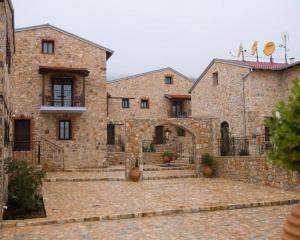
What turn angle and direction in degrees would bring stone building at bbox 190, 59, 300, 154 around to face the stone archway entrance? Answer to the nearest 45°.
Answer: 0° — it already faces it

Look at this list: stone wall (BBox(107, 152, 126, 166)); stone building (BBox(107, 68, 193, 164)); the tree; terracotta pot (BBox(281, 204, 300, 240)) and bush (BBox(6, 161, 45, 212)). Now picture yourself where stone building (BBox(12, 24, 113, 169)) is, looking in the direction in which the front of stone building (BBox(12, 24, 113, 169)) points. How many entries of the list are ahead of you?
3

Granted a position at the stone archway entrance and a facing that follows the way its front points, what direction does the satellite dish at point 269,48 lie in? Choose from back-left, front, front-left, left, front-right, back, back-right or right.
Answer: back-left

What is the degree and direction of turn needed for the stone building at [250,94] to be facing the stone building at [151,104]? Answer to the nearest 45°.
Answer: approximately 90° to its right

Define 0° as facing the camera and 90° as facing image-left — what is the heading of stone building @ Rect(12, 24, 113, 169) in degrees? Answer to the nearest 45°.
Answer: approximately 0°

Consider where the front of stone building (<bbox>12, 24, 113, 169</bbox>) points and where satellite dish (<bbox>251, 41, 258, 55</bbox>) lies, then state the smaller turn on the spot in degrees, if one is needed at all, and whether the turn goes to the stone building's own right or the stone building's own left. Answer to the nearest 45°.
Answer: approximately 90° to the stone building's own left

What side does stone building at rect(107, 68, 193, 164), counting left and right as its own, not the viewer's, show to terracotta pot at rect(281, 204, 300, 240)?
front

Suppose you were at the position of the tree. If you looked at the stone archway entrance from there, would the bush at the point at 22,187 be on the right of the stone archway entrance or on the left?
left

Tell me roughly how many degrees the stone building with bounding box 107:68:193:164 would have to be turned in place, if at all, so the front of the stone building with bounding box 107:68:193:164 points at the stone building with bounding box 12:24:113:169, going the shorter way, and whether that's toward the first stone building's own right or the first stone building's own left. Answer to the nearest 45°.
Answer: approximately 45° to the first stone building's own right

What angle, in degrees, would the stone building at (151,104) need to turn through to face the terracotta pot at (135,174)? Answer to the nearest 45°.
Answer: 0° — it already faces it
